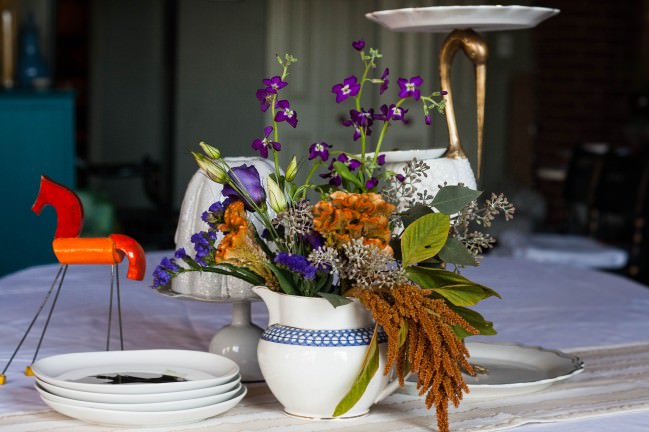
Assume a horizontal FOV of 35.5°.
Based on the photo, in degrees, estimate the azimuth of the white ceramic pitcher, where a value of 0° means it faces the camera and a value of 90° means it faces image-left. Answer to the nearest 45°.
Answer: approximately 90°

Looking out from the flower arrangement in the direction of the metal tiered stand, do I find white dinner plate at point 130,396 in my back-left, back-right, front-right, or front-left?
back-left
